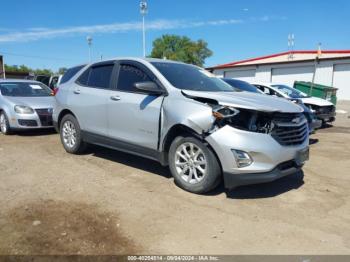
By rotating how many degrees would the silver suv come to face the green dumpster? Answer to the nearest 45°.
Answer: approximately 90° to its left

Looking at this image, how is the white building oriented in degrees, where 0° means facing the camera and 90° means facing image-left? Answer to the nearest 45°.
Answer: approximately 45°

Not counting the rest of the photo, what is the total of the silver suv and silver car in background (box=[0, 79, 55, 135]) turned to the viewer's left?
0

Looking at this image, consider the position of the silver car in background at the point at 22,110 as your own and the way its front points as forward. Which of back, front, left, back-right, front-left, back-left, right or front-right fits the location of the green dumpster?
front-left

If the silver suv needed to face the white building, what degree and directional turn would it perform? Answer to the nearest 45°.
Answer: approximately 135° to its left

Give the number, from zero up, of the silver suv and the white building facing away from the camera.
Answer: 0

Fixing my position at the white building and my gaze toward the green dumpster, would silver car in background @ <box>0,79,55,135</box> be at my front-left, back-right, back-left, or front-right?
front-right

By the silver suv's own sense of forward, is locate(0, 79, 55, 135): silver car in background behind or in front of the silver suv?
behind

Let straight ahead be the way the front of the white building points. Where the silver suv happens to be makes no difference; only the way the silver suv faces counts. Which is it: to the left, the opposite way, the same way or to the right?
to the left

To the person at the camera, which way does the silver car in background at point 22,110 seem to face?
facing the viewer and to the right of the viewer
